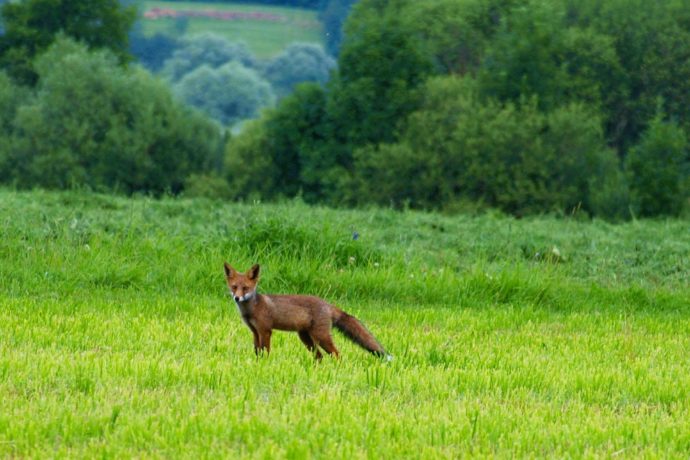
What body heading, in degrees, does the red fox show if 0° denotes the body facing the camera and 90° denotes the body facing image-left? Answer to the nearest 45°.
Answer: approximately 90°
